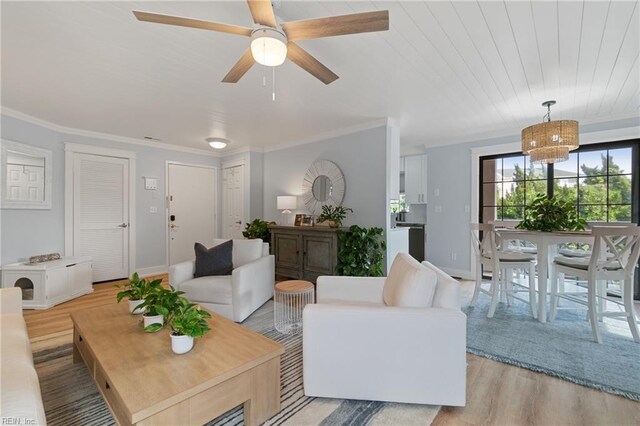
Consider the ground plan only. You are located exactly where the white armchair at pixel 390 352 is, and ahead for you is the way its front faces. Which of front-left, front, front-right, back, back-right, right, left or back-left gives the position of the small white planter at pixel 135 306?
front

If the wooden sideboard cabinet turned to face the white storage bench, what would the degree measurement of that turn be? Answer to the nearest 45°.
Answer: approximately 45° to its right

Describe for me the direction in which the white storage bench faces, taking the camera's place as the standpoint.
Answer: facing the viewer and to the right of the viewer

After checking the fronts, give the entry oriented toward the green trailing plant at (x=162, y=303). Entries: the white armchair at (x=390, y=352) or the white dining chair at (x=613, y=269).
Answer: the white armchair

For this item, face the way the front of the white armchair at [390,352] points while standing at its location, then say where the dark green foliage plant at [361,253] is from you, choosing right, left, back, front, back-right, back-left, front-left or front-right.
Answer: right

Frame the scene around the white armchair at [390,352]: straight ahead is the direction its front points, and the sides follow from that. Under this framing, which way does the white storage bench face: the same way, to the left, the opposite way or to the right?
the opposite way

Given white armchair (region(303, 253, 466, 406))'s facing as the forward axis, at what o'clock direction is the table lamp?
The table lamp is roughly at 2 o'clock from the white armchair.

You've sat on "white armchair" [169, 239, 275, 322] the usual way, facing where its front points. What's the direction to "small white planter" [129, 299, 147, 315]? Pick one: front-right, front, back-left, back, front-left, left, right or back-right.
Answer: front

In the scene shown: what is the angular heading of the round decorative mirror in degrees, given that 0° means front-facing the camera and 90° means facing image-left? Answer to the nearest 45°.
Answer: approximately 45°

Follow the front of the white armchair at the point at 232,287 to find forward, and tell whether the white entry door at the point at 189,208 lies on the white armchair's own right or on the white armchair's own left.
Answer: on the white armchair's own right

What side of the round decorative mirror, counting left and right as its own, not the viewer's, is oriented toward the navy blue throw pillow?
front

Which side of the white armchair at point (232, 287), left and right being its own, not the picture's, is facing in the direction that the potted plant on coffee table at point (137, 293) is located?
front

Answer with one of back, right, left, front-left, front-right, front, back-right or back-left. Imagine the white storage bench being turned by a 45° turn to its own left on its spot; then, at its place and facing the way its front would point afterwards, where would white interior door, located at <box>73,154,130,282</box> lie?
front-left

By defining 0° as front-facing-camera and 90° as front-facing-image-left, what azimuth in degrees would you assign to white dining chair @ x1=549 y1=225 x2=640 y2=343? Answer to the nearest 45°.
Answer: approximately 135°

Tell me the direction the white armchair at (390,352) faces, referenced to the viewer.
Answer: facing to the left of the viewer

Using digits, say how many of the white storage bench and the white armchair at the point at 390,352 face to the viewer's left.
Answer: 1

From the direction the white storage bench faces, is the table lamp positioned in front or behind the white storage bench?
in front

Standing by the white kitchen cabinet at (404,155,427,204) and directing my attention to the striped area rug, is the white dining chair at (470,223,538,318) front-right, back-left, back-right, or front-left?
front-left

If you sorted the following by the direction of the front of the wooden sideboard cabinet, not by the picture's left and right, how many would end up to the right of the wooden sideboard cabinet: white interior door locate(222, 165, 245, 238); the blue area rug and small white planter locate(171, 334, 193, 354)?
1
